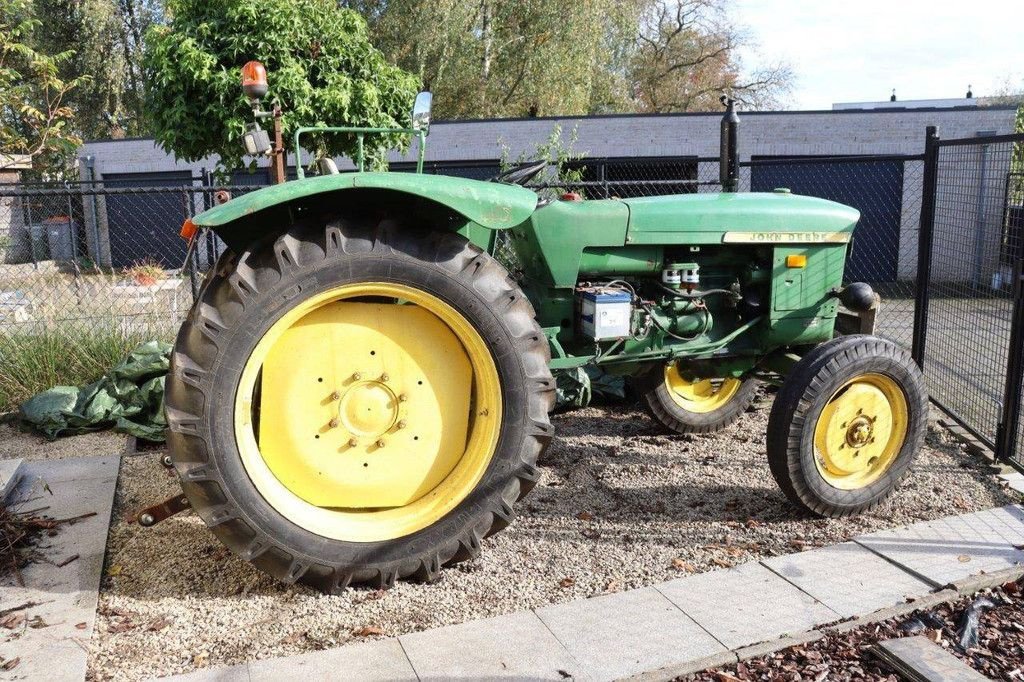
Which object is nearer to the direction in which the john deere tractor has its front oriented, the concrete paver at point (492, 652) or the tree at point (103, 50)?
the concrete paver

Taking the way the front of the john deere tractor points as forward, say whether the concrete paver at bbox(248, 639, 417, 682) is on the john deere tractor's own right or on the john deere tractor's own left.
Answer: on the john deere tractor's own right

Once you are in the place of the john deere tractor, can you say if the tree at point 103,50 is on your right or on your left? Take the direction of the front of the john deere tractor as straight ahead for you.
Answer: on your left

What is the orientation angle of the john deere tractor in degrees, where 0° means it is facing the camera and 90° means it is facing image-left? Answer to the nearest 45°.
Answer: approximately 270°

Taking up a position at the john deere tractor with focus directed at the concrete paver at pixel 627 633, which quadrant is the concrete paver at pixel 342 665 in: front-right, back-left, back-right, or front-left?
front-right

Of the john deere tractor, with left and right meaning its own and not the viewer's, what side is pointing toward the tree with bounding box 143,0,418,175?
left

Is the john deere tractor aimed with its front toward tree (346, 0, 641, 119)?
no

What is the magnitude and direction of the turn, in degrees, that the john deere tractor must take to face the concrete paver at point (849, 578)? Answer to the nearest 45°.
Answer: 0° — it already faces it

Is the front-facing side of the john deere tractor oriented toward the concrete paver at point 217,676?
no

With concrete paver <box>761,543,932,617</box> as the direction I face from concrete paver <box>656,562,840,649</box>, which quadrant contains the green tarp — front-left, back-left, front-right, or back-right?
back-left

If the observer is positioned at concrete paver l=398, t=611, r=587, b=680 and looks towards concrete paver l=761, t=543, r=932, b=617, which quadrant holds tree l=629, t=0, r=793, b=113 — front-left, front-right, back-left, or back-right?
front-left

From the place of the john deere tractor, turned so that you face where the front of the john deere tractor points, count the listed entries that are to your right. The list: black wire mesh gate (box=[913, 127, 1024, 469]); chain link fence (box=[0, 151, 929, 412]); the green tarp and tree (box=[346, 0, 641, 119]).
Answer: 0

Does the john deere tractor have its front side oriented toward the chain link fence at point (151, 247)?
no

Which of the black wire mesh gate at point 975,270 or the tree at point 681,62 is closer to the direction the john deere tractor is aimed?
the black wire mesh gate
